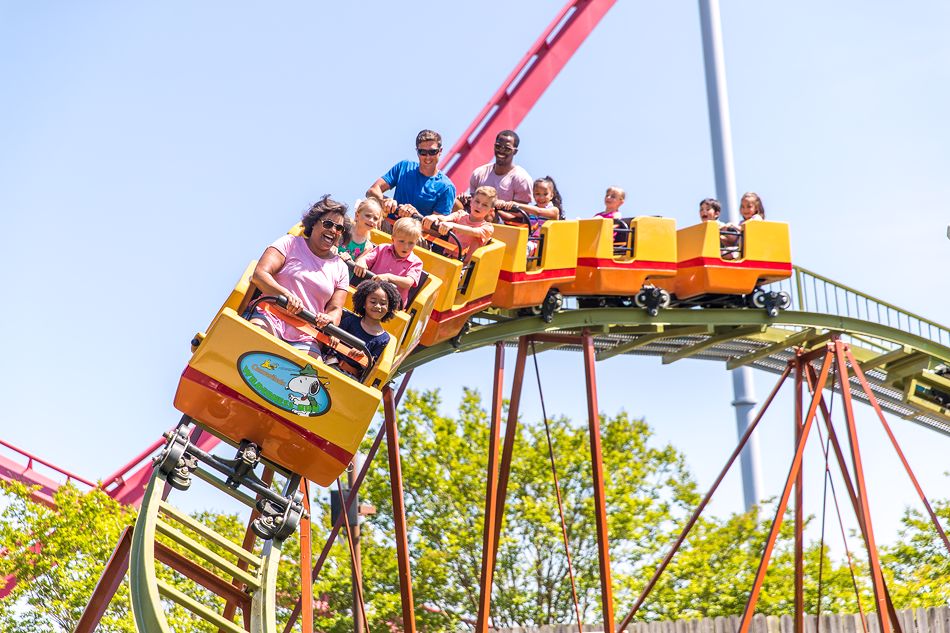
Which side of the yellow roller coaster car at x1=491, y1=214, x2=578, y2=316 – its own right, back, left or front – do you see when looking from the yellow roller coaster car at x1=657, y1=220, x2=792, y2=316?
back

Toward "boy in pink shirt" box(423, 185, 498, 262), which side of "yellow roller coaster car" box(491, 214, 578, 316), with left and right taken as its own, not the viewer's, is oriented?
front

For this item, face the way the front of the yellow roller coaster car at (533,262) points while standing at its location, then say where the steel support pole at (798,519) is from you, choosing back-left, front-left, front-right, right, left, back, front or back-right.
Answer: back

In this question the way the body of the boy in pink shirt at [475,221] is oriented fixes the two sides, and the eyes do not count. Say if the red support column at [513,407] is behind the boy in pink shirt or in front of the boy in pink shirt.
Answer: behind

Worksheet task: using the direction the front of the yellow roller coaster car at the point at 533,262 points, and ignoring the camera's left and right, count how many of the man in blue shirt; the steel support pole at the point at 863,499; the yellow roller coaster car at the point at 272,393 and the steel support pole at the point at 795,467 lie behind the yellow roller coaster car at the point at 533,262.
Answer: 2
